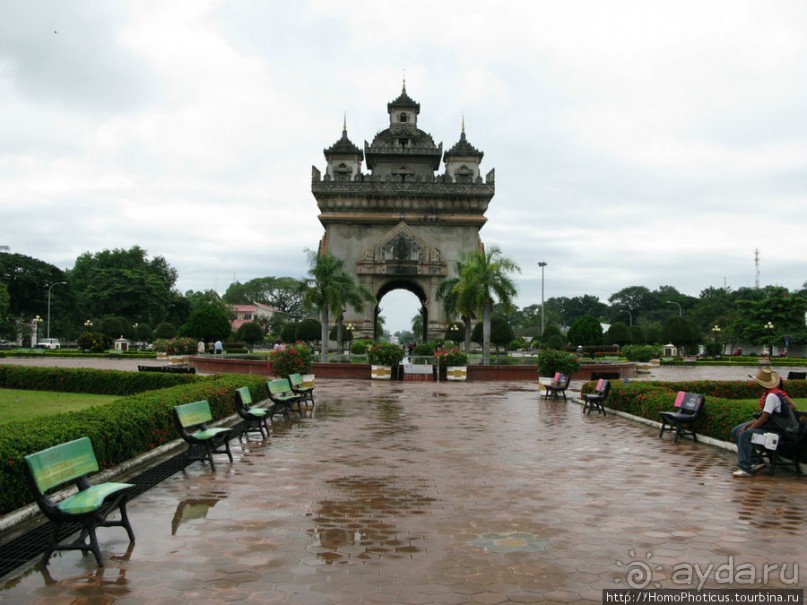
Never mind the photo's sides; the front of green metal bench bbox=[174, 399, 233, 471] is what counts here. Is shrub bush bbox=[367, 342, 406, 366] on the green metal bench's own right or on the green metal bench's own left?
on the green metal bench's own left

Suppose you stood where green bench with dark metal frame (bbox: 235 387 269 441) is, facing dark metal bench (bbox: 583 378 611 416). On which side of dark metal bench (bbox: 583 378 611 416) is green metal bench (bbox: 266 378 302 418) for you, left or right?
left

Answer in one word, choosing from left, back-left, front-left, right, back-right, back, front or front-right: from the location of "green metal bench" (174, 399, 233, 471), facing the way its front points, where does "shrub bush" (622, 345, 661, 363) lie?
left

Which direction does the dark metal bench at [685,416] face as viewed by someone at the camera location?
facing the viewer and to the left of the viewer

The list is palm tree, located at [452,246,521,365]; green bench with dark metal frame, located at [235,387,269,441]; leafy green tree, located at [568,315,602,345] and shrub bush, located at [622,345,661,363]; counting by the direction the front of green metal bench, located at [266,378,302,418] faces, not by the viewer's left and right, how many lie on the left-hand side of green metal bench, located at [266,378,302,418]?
3

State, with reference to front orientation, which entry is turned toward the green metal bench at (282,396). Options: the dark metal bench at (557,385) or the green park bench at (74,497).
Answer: the dark metal bench at (557,385)

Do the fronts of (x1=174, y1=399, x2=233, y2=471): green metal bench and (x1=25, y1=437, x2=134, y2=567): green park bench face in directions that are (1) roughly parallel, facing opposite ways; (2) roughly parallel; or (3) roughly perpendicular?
roughly parallel

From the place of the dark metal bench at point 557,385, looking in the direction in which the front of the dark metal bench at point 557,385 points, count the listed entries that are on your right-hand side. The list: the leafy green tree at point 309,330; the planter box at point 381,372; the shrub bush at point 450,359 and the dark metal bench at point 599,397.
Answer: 3

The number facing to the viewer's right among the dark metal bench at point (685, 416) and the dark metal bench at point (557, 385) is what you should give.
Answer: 0

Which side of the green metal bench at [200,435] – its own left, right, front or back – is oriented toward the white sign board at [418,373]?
left

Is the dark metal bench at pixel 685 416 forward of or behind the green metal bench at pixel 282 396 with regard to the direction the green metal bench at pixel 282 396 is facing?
forward

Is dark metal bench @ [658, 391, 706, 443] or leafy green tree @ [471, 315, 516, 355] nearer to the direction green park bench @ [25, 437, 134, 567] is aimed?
the dark metal bench

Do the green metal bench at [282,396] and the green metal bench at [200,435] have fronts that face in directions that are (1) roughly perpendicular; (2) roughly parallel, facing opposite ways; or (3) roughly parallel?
roughly parallel

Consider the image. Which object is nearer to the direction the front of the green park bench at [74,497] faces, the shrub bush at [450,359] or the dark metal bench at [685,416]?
the dark metal bench

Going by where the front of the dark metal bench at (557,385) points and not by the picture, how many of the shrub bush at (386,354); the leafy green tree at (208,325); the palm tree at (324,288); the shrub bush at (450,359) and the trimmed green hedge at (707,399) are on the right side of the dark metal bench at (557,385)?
4

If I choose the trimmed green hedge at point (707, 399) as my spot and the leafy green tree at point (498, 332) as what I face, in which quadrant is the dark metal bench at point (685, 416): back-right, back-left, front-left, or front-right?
back-left

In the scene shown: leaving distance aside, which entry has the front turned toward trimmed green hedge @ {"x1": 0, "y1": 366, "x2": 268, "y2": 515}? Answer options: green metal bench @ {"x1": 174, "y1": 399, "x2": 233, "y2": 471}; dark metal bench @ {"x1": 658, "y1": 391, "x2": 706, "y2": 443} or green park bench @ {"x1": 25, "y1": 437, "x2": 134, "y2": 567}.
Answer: dark metal bench @ {"x1": 658, "y1": 391, "x2": 706, "y2": 443}

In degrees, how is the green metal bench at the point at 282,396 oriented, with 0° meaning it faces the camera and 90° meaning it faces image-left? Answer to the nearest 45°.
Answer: approximately 315°

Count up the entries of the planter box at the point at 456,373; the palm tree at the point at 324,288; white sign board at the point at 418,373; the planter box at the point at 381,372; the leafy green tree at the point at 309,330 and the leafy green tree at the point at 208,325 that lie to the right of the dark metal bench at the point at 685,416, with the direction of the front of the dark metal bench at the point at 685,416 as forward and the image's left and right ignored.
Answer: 6

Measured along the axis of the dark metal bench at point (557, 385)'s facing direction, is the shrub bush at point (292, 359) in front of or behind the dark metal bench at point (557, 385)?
in front
